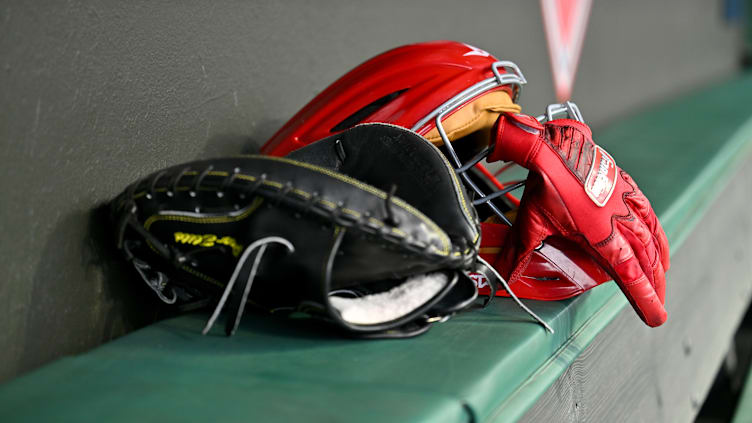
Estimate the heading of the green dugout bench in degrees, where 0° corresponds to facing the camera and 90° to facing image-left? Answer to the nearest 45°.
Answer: approximately 315°

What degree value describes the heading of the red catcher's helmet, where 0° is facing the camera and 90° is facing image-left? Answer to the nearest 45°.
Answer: approximately 270°
